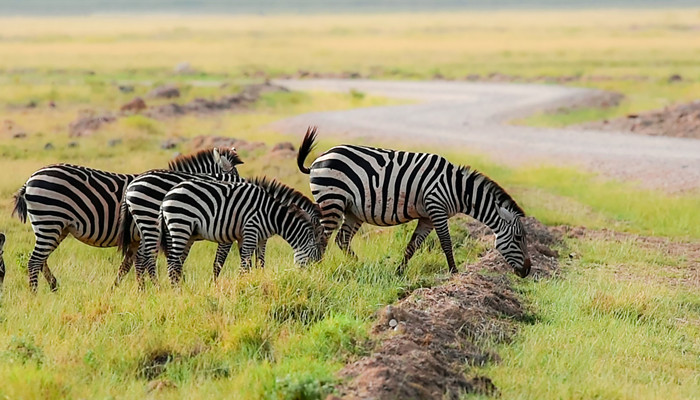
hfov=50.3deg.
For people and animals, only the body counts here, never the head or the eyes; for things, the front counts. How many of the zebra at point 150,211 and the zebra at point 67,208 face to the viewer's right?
2

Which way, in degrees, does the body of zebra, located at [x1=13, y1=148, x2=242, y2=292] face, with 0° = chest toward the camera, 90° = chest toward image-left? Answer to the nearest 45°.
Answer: approximately 270°

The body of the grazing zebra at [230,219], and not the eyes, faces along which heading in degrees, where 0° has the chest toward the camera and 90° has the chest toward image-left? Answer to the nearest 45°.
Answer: approximately 270°

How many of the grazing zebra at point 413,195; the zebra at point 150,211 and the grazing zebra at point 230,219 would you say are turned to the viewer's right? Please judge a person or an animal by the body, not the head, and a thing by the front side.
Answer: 3

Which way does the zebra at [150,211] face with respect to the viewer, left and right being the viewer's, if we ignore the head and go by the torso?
facing to the right of the viewer

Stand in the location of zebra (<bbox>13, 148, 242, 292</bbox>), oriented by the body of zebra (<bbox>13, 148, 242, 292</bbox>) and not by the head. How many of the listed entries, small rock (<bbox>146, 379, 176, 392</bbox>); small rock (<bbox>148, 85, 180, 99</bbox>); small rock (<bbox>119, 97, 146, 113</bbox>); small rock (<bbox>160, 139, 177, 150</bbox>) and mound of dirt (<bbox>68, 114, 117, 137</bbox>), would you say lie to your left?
4

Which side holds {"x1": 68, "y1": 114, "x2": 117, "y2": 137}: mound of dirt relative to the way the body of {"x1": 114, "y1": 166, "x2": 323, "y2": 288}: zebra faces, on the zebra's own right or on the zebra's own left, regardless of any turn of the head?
on the zebra's own left

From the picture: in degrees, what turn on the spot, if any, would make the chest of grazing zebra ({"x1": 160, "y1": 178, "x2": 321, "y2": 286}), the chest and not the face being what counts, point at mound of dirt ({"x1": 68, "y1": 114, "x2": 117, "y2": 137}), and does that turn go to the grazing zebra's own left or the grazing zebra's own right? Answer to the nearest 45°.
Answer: approximately 90° to the grazing zebra's own left

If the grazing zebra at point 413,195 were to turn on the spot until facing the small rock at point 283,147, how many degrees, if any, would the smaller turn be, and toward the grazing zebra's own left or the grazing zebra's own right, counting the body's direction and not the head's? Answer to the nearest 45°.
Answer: approximately 90° to the grazing zebra's own left

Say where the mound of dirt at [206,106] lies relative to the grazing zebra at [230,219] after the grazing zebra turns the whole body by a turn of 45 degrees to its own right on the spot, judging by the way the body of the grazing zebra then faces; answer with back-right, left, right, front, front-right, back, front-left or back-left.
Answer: back-left

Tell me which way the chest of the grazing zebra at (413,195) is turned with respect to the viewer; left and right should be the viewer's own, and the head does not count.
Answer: facing to the right of the viewer

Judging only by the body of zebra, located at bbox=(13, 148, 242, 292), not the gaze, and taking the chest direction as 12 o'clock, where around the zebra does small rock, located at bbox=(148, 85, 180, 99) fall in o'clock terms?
The small rock is roughly at 9 o'clock from the zebra.

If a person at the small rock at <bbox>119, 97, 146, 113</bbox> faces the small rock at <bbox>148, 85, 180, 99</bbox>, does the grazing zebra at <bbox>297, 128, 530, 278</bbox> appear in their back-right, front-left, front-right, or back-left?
back-right

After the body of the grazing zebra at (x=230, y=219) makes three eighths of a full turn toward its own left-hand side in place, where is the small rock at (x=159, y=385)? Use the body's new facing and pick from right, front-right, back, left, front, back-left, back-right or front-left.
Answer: back-left

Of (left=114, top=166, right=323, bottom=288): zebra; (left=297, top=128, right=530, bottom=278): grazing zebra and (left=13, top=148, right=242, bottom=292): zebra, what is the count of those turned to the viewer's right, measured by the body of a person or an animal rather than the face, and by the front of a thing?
3

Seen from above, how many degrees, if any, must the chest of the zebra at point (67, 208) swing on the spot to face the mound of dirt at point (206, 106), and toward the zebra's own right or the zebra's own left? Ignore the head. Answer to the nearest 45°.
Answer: approximately 90° to the zebra's own left
